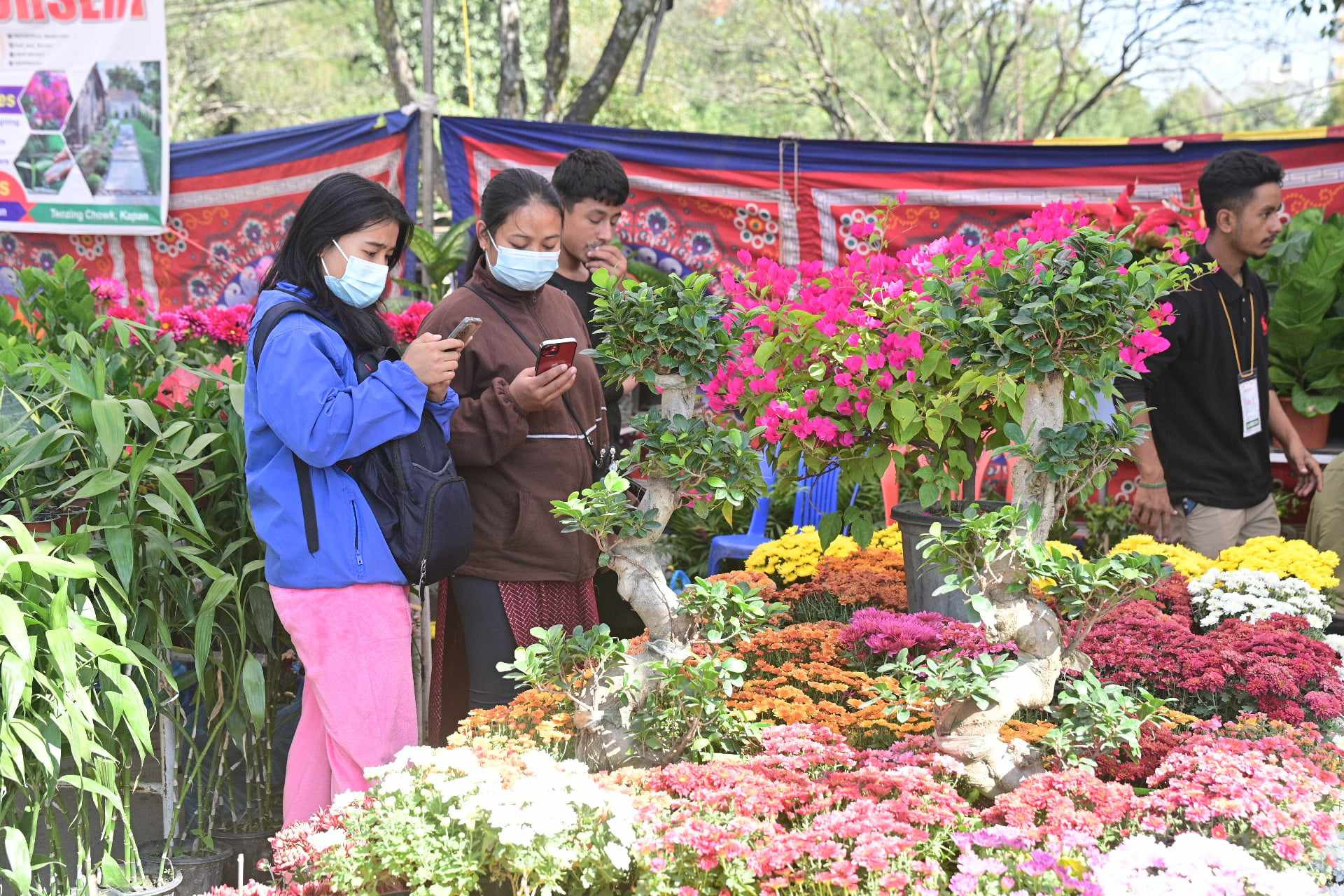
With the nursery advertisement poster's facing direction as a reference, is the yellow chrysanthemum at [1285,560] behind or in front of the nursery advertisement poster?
in front

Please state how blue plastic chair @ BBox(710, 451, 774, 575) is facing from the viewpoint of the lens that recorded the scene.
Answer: facing to the left of the viewer

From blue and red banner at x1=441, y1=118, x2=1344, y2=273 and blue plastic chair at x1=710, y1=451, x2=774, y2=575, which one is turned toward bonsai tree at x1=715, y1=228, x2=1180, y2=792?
the blue and red banner

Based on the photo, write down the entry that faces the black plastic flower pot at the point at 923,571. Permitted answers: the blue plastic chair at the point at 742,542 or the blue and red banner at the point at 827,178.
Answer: the blue and red banner

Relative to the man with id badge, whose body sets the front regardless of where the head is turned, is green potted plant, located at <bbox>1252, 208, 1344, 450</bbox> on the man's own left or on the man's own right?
on the man's own left

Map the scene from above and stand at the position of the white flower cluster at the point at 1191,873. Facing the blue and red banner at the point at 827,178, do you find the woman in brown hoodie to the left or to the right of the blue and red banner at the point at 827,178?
left

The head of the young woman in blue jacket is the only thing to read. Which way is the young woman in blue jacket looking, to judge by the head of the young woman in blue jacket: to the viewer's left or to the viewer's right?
to the viewer's right

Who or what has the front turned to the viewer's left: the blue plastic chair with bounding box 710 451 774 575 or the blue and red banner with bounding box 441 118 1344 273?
the blue plastic chair

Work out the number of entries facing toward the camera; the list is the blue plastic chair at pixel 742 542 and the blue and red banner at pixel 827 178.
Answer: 1
